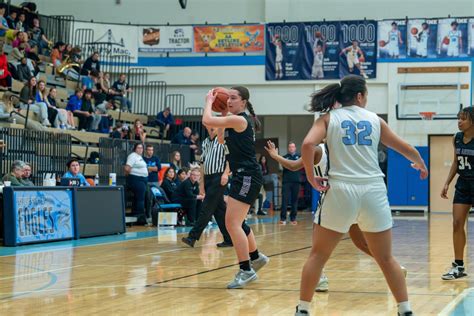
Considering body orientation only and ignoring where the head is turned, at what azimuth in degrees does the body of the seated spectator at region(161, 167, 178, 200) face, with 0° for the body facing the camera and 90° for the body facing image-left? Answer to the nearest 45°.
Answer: approximately 315°

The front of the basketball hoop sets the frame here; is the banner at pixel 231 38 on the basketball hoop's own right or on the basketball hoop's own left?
on the basketball hoop's own right

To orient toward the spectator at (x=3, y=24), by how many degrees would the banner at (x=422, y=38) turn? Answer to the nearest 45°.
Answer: approximately 45° to its right

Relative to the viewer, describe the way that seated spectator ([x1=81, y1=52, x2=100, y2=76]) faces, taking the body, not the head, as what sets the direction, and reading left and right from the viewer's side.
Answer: facing the viewer and to the right of the viewer

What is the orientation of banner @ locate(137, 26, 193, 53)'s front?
toward the camera

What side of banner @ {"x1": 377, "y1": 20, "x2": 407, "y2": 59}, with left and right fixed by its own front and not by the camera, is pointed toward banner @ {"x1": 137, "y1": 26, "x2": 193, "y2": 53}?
right

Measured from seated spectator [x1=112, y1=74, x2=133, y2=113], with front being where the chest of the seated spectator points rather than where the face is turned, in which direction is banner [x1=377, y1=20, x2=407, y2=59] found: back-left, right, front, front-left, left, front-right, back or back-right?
front-left

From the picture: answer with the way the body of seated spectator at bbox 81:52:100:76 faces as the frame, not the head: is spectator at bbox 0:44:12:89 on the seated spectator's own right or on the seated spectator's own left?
on the seated spectator's own right

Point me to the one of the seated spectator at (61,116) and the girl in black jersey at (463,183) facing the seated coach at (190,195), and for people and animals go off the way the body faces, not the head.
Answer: the seated spectator at (61,116)

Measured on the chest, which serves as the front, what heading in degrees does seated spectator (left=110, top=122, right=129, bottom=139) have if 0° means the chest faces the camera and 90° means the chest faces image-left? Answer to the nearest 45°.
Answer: approximately 315°

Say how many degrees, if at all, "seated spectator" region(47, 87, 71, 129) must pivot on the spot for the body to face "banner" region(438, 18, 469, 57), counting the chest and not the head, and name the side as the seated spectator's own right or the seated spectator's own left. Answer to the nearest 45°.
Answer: approximately 45° to the seated spectator's own left

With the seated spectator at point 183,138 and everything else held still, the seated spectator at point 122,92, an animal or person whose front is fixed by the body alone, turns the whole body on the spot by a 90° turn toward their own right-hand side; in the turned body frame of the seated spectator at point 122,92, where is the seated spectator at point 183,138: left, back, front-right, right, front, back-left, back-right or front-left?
left

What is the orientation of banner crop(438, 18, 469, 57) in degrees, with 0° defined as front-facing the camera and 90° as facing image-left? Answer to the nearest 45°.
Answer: approximately 0°

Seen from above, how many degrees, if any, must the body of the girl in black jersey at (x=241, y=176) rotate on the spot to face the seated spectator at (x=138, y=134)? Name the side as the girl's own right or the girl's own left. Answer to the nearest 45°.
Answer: approximately 90° to the girl's own right

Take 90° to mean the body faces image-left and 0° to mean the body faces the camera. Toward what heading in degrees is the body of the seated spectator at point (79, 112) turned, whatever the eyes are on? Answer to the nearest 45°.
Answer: approximately 315°

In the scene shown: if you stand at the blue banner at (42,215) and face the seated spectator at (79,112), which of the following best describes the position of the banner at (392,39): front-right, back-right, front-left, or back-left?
front-right

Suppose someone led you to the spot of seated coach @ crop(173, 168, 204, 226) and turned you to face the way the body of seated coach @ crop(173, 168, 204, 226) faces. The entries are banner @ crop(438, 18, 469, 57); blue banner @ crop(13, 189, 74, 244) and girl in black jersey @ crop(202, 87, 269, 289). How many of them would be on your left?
1
